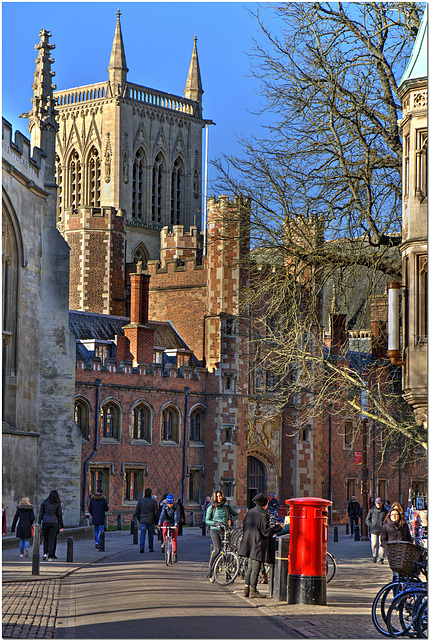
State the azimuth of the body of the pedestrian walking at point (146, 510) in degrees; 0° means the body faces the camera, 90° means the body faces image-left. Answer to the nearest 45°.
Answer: approximately 180°

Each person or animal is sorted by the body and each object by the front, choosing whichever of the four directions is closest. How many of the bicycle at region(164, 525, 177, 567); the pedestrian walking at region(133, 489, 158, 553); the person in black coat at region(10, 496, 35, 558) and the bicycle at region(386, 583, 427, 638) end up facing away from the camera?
2

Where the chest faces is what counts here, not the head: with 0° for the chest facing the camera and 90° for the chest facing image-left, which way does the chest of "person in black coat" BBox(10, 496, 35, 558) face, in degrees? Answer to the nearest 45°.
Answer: approximately 180°

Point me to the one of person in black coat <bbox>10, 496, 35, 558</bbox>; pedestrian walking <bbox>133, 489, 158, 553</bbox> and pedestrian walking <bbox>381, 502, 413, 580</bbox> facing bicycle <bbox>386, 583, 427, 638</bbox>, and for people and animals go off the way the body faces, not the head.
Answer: pedestrian walking <bbox>381, 502, 413, 580</bbox>

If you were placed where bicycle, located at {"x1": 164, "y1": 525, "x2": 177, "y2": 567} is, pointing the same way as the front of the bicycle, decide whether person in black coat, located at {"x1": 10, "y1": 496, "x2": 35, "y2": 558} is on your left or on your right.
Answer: on your right

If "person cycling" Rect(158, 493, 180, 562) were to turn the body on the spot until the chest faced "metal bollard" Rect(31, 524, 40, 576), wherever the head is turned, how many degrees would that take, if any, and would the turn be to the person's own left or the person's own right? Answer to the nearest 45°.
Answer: approximately 45° to the person's own right
